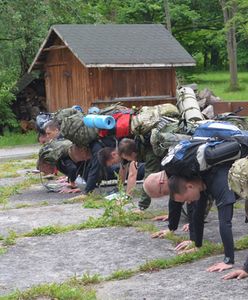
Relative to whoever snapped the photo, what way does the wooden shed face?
facing the viewer and to the left of the viewer

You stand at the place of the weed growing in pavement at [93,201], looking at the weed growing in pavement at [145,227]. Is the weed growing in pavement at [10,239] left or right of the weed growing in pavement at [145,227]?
right

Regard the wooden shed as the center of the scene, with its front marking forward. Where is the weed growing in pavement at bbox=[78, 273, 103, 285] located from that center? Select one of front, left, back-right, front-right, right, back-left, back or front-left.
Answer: front-left

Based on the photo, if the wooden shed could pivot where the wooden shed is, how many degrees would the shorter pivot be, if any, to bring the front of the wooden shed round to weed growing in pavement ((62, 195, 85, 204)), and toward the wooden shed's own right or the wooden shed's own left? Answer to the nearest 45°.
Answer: approximately 45° to the wooden shed's own left

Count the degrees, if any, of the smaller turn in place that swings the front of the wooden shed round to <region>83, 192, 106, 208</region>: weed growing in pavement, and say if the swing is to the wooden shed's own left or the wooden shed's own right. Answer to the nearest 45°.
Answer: approximately 45° to the wooden shed's own left

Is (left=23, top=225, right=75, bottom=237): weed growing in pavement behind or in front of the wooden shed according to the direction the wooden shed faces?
in front

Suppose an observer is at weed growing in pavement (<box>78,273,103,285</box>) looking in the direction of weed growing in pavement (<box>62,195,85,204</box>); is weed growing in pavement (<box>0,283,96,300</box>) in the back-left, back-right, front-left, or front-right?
back-left

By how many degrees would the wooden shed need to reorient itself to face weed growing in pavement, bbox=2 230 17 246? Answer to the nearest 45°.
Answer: approximately 45° to its left

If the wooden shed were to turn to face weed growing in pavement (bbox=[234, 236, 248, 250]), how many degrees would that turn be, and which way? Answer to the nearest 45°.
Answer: approximately 45° to its left
